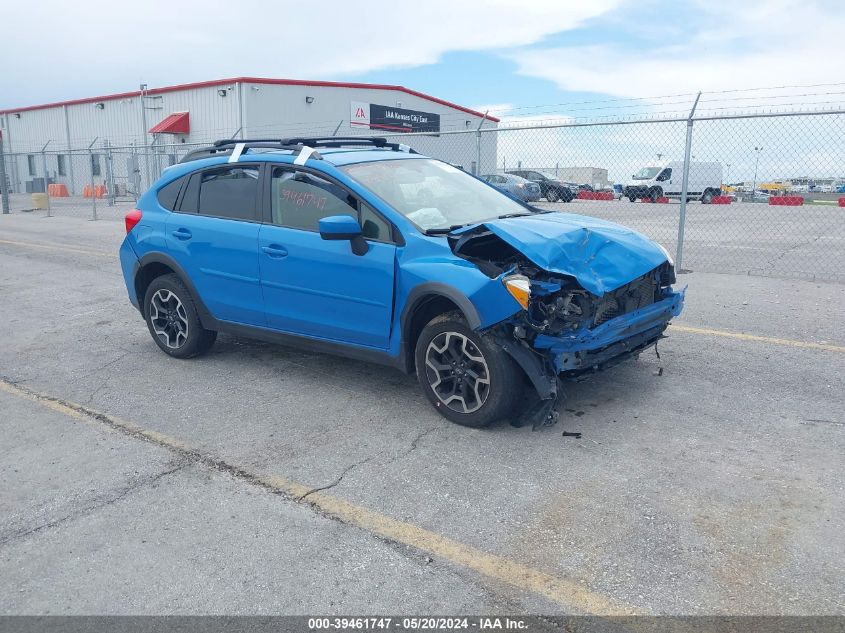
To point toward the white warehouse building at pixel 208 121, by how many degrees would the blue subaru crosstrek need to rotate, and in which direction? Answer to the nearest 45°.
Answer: approximately 135° to its left

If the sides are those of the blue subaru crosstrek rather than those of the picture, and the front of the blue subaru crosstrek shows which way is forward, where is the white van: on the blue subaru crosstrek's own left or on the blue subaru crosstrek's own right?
on the blue subaru crosstrek's own left

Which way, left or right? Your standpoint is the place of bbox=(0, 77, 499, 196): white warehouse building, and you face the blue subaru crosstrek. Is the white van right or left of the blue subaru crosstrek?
left

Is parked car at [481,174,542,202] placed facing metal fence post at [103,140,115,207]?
no

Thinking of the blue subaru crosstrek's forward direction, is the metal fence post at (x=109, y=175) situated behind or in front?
behind

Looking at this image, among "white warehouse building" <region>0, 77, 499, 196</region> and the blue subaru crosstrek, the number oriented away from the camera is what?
0

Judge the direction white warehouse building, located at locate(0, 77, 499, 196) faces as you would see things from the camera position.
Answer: facing the viewer and to the right of the viewer

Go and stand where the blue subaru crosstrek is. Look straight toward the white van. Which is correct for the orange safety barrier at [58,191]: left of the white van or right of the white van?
left

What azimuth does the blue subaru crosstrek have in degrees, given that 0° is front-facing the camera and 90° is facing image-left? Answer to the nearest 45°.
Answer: approximately 315°
